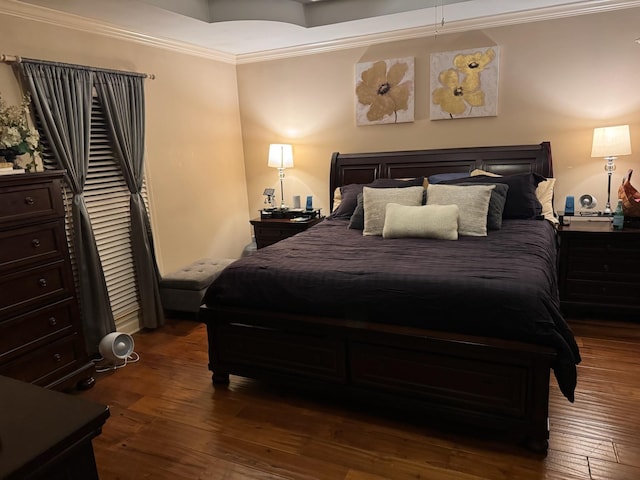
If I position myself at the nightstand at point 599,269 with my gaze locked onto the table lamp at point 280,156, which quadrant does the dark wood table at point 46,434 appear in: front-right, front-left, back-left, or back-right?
front-left

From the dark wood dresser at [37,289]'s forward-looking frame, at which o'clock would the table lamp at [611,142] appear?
The table lamp is roughly at 11 o'clock from the dark wood dresser.

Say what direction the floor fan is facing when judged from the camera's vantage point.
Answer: facing the viewer and to the right of the viewer

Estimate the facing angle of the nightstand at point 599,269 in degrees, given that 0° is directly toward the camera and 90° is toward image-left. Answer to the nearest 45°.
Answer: approximately 0°

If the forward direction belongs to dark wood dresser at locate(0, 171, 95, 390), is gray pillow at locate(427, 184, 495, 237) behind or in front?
in front

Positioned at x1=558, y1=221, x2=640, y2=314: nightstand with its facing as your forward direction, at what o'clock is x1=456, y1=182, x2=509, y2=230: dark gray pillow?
The dark gray pillow is roughly at 2 o'clock from the nightstand.

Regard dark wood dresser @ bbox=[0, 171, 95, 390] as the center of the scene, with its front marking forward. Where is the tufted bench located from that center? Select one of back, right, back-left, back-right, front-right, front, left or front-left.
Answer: left

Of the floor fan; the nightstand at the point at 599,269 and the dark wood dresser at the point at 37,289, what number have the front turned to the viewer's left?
0

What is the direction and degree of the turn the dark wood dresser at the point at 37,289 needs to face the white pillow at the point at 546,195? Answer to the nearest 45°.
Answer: approximately 45° to its left

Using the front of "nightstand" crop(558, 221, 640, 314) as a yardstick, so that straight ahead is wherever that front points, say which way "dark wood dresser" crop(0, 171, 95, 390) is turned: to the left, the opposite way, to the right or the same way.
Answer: to the left
